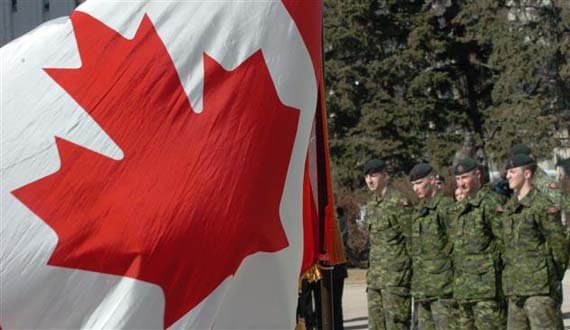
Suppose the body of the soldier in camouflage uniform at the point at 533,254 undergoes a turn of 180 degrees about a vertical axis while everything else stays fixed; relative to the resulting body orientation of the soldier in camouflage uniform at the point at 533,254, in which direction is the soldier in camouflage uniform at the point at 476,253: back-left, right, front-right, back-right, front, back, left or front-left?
left

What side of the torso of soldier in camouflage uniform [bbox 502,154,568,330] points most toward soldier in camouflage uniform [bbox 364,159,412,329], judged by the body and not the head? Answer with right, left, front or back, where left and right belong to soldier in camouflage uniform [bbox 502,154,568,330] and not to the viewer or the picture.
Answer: right

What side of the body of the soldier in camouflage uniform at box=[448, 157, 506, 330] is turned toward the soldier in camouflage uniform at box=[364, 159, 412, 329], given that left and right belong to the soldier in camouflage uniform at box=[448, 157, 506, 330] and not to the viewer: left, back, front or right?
right

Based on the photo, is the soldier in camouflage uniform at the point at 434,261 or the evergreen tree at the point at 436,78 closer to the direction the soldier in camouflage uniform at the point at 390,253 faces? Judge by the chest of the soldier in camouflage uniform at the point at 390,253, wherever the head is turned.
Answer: the soldier in camouflage uniform

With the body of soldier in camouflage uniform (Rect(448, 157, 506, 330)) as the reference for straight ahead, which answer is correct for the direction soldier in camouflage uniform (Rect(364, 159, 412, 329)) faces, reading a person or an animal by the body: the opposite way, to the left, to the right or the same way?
the same way

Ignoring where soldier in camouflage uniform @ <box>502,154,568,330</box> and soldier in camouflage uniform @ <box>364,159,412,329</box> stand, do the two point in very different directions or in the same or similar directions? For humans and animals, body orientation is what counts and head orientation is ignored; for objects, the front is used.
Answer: same or similar directions

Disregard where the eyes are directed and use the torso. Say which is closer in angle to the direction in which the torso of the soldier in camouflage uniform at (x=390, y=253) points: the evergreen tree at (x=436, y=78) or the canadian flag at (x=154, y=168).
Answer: the canadian flag

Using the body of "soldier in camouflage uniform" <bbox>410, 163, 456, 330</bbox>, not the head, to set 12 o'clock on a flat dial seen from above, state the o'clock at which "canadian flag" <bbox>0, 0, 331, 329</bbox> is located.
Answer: The canadian flag is roughly at 11 o'clock from the soldier in camouflage uniform.

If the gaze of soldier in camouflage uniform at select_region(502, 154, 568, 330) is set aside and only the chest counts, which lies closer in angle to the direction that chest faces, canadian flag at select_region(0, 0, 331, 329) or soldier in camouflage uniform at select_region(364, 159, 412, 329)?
the canadian flag

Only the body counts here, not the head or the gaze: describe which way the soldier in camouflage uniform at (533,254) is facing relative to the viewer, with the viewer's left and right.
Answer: facing the viewer and to the left of the viewer

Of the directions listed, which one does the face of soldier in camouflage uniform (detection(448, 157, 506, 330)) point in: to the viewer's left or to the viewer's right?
to the viewer's left

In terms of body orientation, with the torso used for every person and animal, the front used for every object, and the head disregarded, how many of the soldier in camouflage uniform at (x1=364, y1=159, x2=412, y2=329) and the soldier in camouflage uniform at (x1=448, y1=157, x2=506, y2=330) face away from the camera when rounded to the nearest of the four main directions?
0

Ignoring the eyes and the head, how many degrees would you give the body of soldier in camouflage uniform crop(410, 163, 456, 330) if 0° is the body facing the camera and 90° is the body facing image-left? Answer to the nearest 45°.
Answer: approximately 45°

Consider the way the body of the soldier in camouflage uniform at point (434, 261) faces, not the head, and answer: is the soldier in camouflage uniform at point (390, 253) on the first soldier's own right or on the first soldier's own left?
on the first soldier's own right
